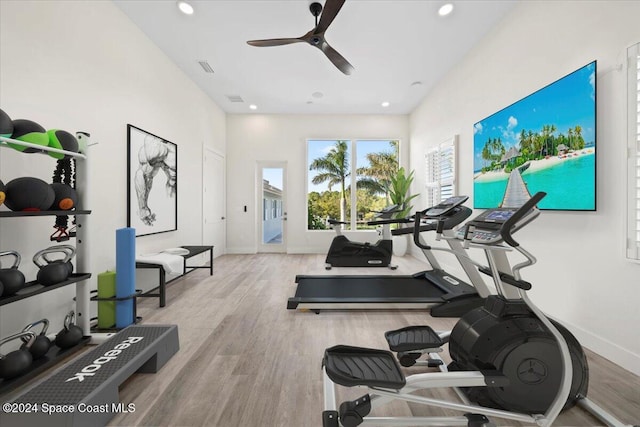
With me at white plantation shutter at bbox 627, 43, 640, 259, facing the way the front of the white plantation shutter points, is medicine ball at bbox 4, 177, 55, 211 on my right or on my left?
on my left

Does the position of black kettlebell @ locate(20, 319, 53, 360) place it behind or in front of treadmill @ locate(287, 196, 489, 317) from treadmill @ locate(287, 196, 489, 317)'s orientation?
behind

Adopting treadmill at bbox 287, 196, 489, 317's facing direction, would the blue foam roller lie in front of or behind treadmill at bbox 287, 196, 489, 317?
behind

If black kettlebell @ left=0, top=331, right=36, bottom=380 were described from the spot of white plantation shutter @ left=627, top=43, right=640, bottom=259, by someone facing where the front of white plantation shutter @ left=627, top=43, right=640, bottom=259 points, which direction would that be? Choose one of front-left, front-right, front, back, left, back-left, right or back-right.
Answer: front-left

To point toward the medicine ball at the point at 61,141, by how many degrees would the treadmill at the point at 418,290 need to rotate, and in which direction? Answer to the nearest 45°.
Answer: approximately 135° to its right

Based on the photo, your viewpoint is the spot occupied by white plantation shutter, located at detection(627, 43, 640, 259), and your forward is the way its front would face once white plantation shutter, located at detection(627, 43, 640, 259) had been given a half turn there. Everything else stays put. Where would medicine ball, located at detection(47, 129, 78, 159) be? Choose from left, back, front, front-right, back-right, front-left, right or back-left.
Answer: back-right

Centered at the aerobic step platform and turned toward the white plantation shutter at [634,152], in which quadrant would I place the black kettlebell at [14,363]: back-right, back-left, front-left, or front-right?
back-left

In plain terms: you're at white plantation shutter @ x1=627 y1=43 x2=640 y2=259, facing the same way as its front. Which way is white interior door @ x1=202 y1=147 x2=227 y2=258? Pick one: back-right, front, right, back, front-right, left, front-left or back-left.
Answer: front

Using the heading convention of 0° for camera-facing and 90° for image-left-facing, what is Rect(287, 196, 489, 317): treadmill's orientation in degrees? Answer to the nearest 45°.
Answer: approximately 270°

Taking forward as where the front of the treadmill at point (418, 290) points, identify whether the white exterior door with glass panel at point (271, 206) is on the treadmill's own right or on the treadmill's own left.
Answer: on the treadmill's own left

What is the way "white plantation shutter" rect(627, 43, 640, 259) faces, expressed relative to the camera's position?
facing to the left of the viewer
